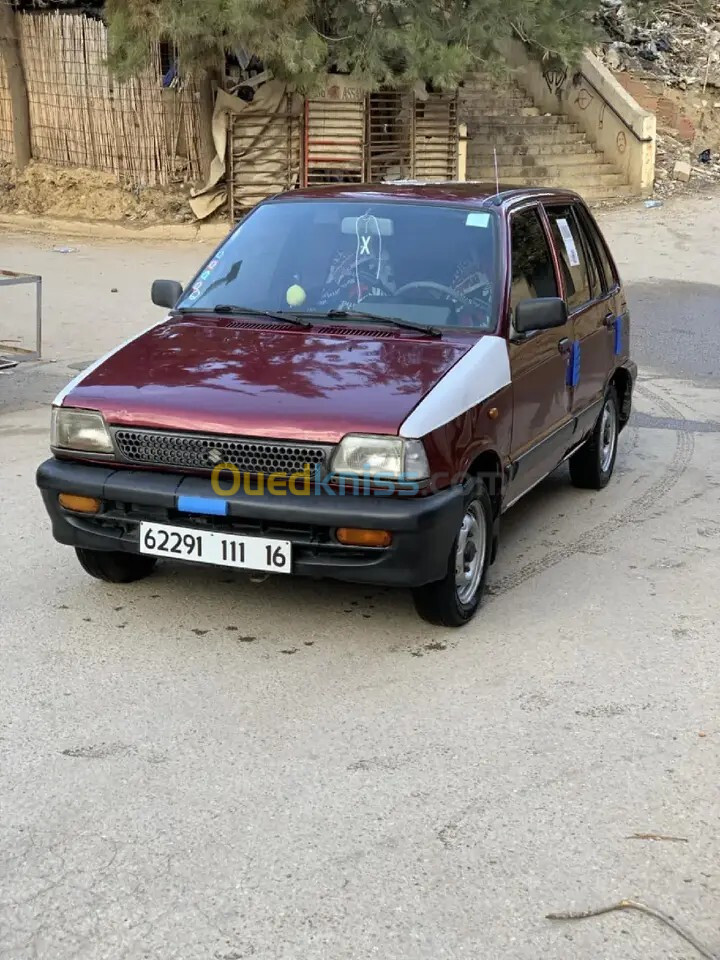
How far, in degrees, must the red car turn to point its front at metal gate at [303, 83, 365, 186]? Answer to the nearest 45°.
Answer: approximately 135° to its right

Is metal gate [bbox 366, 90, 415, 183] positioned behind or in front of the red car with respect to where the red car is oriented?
behind

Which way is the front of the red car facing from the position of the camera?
facing the viewer and to the left of the viewer

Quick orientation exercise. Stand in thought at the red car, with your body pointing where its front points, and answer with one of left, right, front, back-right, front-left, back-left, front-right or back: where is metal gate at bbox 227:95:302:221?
back-right

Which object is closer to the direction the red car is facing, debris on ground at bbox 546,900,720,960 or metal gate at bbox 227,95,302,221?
the debris on ground

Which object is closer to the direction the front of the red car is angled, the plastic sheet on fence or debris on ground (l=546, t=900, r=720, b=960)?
the debris on ground

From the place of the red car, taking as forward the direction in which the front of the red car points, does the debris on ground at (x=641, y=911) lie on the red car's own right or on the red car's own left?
on the red car's own left

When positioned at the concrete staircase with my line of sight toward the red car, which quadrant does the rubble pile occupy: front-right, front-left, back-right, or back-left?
back-left
